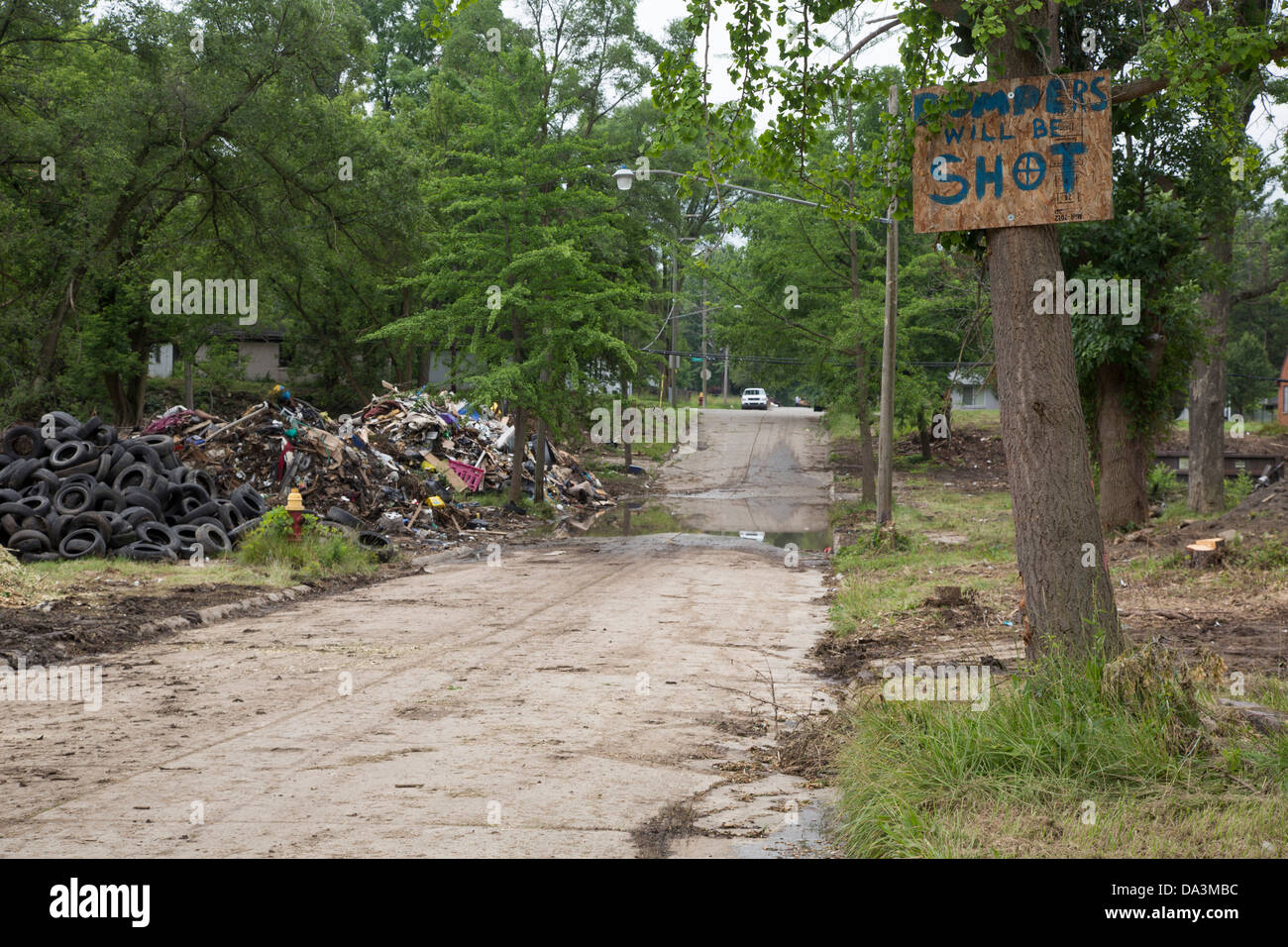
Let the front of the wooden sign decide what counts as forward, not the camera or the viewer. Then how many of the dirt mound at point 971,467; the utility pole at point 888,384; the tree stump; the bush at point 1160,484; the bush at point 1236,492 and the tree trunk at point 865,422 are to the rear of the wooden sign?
6

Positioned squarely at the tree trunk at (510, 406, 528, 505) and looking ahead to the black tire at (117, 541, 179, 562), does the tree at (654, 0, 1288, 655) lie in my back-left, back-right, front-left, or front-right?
front-left

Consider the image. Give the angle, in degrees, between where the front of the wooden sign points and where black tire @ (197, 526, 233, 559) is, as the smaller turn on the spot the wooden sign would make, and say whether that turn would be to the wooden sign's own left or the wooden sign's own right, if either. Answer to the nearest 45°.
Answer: approximately 135° to the wooden sign's own right

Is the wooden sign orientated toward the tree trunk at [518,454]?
no

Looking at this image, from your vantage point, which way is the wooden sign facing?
toward the camera

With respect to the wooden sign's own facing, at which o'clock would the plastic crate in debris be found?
The plastic crate in debris is roughly at 5 o'clock from the wooden sign.

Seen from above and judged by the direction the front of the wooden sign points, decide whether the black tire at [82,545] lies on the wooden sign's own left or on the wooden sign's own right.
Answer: on the wooden sign's own right

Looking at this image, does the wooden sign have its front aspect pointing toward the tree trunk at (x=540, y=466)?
no

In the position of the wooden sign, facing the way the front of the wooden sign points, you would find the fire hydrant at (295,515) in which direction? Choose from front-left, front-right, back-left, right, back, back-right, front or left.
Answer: back-right

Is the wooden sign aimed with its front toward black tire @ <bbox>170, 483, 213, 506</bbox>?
no

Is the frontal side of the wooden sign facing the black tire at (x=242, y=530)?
no
